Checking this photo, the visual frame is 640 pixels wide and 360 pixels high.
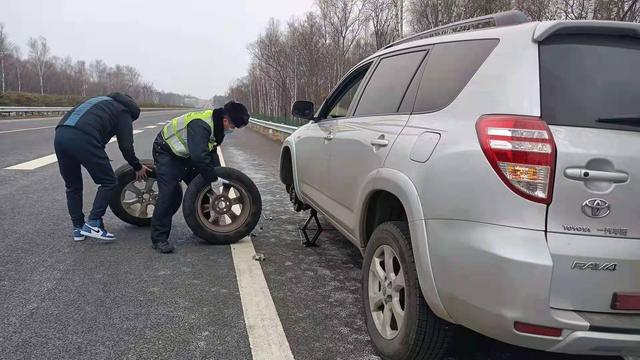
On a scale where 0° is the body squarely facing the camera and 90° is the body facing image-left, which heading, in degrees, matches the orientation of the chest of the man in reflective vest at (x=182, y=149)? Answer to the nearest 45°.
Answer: approximately 270°

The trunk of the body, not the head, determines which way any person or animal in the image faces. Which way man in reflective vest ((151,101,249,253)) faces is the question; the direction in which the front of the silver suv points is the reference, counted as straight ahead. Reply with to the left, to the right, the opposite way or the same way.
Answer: to the right

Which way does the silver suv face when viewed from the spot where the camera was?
facing away from the viewer and to the left of the viewer

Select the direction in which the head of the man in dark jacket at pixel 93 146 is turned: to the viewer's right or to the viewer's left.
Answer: to the viewer's right

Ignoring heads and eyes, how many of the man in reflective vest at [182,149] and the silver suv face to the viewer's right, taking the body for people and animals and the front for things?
1

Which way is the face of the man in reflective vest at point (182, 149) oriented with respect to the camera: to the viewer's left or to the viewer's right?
to the viewer's right
